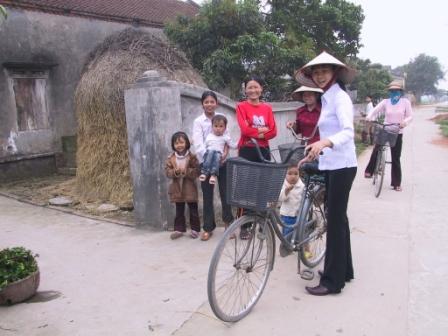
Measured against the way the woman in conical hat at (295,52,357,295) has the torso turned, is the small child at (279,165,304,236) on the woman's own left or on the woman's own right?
on the woman's own right

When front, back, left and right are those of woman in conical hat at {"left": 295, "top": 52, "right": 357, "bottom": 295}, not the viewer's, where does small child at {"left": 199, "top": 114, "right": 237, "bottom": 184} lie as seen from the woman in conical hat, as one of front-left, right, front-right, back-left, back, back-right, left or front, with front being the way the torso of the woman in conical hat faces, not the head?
front-right

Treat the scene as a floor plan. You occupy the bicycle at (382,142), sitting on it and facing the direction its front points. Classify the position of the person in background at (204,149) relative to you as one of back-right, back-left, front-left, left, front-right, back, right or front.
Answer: front-right

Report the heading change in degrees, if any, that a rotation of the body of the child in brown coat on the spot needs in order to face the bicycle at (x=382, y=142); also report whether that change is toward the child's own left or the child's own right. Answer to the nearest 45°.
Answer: approximately 135° to the child's own left

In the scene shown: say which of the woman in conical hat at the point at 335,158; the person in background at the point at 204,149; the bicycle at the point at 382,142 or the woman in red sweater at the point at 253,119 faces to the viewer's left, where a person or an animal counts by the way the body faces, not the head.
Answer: the woman in conical hat

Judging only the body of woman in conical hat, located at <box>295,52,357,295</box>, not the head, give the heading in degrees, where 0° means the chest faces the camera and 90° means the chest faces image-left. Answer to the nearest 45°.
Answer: approximately 90°

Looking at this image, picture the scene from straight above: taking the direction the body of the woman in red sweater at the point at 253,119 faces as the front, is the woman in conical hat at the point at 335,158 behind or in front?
in front

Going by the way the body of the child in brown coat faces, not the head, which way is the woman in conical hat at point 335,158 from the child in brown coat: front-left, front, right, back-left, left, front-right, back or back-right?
front-left

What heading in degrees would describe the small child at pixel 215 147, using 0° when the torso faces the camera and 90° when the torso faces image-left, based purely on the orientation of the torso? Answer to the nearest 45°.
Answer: approximately 0°
